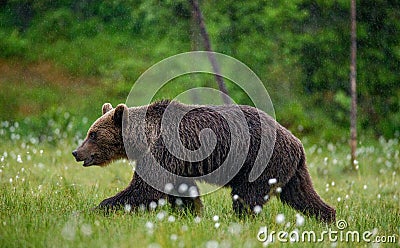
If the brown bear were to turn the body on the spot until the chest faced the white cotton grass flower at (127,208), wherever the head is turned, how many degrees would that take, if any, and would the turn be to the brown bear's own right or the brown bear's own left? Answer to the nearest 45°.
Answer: approximately 45° to the brown bear's own left

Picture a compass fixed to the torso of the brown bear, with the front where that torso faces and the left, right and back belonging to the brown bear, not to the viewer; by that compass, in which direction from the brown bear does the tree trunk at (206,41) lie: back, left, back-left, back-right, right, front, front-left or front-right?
right

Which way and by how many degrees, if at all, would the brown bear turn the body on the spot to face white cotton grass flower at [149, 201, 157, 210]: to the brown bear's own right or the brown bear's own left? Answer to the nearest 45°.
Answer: approximately 45° to the brown bear's own left

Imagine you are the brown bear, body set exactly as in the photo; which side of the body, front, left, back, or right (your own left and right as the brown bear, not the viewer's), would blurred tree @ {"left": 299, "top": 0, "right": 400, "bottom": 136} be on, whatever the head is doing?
right

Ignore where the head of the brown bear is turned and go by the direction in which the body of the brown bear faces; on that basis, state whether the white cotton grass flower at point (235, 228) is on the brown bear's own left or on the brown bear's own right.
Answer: on the brown bear's own left

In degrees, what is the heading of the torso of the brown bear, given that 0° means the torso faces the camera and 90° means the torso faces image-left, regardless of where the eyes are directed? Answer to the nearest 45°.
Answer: approximately 90°

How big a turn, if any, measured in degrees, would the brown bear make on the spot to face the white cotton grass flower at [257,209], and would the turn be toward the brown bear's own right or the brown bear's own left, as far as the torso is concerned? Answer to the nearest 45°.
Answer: approximately 135° to the brown bear's own left

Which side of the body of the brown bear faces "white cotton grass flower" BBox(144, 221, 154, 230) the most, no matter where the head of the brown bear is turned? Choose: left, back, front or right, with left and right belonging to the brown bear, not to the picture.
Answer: left

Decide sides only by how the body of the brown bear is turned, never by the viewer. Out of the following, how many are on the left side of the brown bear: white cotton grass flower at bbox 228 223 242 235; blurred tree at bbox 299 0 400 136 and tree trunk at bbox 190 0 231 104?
1

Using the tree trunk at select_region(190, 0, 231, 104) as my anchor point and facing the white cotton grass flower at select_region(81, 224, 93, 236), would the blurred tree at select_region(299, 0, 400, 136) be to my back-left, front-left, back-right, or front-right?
back-left
